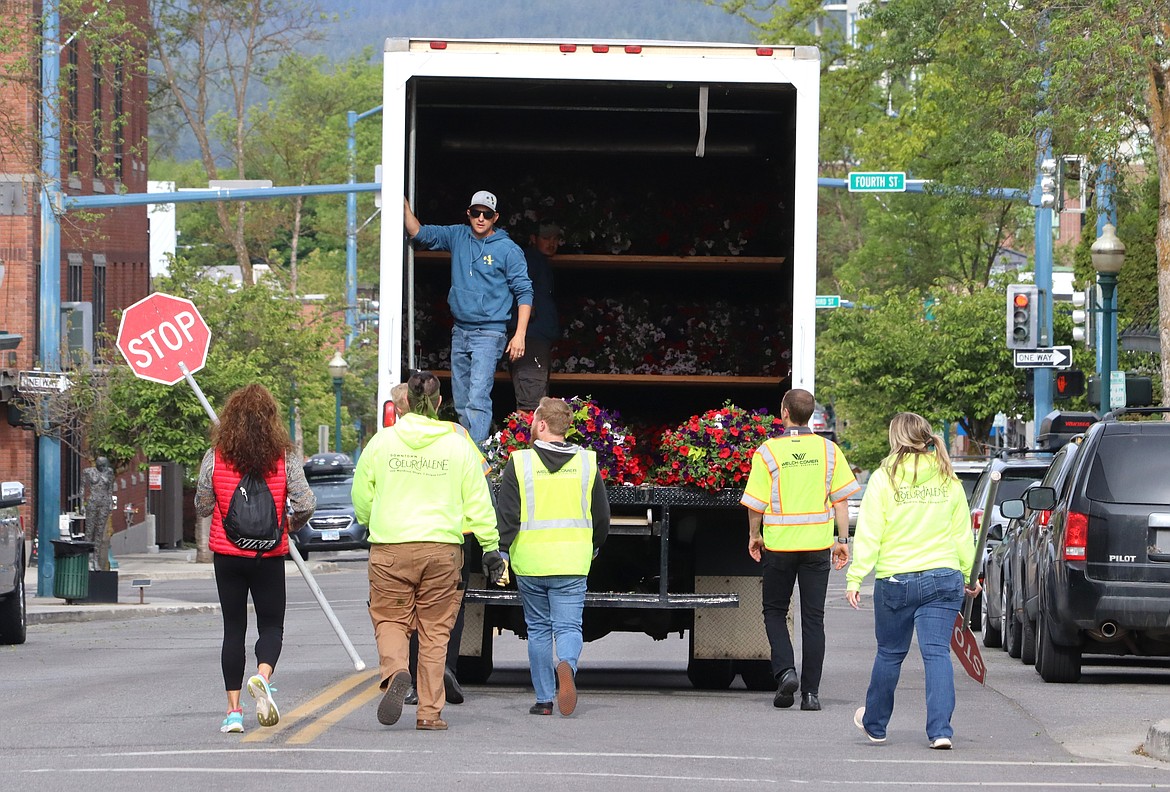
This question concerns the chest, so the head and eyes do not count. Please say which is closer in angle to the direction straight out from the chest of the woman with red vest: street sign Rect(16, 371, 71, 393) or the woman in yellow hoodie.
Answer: the street sign

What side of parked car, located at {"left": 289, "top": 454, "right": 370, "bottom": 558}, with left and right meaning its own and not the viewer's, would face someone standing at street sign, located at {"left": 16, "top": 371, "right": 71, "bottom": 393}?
front

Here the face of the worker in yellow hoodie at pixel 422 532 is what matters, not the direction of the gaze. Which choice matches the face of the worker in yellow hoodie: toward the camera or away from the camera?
away from the camera

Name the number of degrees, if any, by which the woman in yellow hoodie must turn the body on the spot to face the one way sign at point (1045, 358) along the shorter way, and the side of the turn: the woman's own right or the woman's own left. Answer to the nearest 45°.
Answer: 0° — they already face it

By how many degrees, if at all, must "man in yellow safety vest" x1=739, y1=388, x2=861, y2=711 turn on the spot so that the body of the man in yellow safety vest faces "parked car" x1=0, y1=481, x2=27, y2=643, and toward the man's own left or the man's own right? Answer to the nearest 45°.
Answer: approximately 45° to the man's own left

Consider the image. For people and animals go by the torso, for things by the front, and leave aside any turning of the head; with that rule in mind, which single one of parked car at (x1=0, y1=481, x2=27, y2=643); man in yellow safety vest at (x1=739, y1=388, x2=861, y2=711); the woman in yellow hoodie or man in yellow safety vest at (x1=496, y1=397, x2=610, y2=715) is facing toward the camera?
the parked car

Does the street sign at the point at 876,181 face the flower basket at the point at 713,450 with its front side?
yes

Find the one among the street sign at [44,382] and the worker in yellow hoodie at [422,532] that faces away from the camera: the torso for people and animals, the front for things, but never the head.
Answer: the worker in yellow hoodie

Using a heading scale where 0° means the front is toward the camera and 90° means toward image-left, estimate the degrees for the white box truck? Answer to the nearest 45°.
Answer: approximately 180°

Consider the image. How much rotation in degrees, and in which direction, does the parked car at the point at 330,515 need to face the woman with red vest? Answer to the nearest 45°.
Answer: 0° — it already faces them

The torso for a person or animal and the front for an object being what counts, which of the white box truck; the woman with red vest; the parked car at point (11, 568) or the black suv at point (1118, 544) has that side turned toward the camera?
the parked car

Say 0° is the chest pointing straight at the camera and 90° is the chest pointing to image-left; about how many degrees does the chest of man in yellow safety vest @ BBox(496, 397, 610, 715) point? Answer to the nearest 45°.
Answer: approximately 180°

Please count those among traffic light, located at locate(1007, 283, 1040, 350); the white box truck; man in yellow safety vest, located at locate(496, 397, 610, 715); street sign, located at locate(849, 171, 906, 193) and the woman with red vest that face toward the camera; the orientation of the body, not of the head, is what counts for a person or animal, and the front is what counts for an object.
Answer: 2
